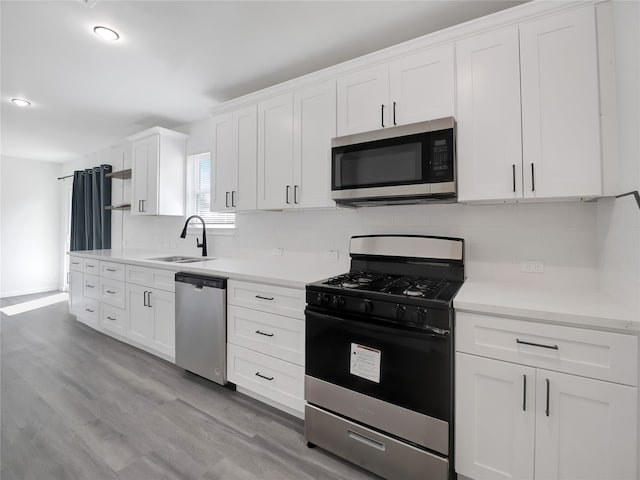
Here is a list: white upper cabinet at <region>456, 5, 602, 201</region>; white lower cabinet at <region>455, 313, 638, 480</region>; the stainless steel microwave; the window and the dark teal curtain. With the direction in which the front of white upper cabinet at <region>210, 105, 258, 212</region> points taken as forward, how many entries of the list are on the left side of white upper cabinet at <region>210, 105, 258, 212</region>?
3

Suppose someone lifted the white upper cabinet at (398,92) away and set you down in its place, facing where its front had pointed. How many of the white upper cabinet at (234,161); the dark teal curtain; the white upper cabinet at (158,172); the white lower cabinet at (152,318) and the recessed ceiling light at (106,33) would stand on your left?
0

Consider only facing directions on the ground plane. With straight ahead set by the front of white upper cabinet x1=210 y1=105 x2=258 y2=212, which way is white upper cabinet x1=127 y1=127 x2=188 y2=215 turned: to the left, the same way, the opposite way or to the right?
the same way

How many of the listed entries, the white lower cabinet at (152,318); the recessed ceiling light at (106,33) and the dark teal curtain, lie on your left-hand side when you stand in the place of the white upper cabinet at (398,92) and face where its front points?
0

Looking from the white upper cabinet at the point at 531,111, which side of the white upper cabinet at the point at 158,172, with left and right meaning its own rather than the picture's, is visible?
left

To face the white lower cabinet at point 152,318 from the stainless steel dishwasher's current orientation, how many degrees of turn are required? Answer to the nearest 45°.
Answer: approximately 90° to its right

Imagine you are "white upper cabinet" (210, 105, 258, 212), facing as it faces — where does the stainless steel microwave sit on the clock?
The stainless steel microwave is roughly at 9 o'clock from the white upper cabinet.

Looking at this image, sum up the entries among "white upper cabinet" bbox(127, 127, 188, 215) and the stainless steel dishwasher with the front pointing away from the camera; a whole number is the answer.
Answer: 0

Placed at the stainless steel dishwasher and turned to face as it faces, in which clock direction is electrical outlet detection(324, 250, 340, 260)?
The electrical outlet is roughly at 8 o'clock from the stainless steel dishwasher.

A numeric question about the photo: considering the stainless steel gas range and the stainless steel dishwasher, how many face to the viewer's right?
0

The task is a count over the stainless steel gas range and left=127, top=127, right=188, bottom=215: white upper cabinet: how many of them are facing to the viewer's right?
0

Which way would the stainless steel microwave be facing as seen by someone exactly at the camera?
facing the viewer and to the left of the viewer

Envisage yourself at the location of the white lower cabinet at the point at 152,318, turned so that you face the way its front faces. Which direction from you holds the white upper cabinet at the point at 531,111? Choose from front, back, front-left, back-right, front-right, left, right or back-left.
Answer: left

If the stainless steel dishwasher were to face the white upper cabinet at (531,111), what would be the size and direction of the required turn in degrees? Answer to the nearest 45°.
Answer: approximately 90° to its left

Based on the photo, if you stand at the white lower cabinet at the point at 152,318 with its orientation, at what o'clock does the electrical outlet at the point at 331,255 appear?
The electrical outlet is roughly at 9 o'clock from the white lower cabinet.
